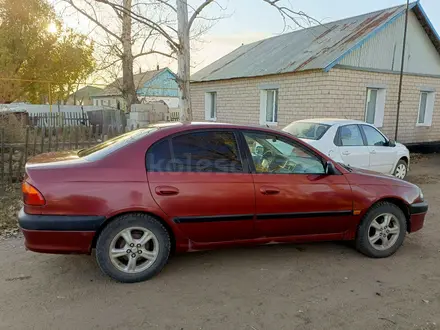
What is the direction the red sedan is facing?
to the viewer's right

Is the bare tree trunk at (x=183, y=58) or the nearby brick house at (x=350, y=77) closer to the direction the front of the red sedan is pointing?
the nearby brick house

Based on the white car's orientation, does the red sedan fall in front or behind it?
behind

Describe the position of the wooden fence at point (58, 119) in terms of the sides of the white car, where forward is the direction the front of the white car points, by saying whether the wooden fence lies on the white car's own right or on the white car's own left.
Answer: on the white car's own left

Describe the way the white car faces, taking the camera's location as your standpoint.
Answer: facing away from the viewer and to the right of the viewer

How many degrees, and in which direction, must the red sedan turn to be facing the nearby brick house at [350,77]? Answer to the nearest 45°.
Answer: approximately 45° to its left

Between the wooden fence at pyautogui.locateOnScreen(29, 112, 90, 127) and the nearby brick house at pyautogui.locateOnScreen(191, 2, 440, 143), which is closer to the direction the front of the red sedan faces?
the nearby brick house

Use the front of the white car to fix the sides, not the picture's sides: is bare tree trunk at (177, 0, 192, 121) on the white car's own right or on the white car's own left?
on the white car's own left

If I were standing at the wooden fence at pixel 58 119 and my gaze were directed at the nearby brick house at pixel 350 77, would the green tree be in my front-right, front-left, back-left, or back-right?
back-left

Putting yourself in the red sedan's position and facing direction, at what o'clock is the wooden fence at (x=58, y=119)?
The wooden fence is roughly at 8 o'clock from the red sedan.

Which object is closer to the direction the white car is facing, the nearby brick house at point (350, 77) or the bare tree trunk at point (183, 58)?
the nearby brick house

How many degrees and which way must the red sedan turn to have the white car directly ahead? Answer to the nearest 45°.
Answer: approximately 45° to its left

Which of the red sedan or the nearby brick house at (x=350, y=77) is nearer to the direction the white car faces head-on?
the nearby brick house

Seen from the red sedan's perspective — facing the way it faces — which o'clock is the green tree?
The green tree is roughly at 8 o'clock from the red sedan.
